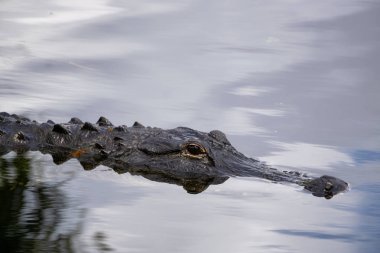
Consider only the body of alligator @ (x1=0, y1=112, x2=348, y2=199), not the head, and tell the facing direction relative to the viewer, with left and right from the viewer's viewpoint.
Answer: facing the viewer and to the right of the viewer
